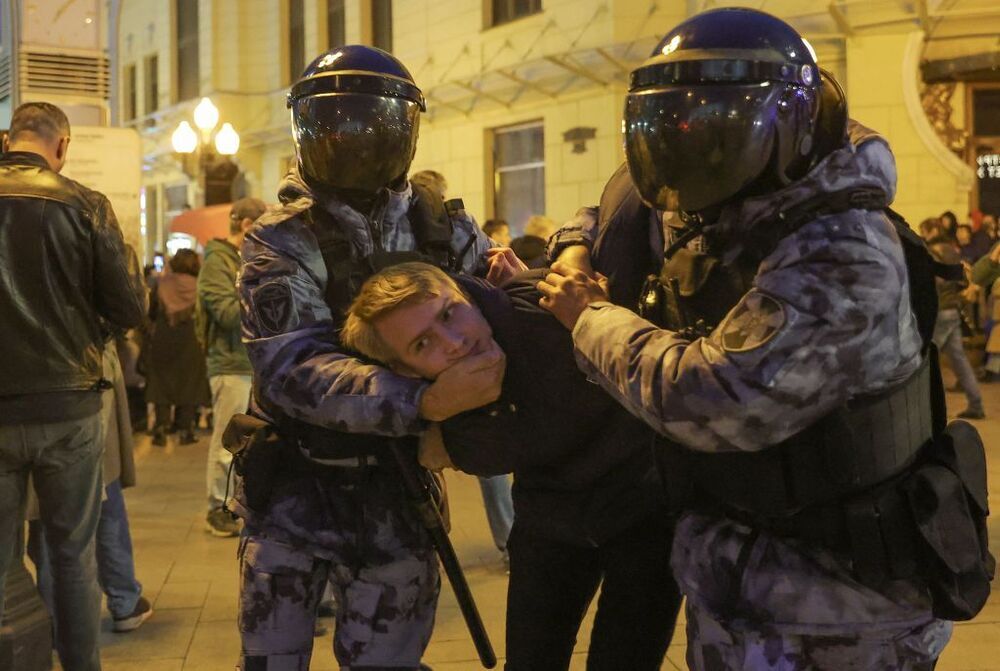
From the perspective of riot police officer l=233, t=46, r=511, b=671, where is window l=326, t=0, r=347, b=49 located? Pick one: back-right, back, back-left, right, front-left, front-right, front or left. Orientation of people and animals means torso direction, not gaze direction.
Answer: back-left

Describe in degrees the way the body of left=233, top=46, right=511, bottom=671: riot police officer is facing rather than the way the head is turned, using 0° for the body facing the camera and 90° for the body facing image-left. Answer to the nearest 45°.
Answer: approximately 315°

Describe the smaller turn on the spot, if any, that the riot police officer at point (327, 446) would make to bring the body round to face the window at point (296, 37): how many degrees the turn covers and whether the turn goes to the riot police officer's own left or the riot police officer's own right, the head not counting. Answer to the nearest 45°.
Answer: approximately 135° to the riot police officer's own left

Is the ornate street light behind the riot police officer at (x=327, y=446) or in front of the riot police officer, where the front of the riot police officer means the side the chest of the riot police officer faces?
behind

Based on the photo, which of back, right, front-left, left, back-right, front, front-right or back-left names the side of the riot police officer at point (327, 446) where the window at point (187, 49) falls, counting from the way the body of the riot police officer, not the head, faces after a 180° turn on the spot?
front-right

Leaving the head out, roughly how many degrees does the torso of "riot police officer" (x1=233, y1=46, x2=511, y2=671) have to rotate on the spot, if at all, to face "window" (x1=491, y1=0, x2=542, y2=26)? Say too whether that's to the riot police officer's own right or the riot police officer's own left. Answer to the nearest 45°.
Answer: approximately 135° to the riot police officer's own left

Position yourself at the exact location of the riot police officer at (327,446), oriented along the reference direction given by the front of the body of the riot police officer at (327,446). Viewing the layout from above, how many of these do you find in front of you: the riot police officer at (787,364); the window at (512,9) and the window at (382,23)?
1

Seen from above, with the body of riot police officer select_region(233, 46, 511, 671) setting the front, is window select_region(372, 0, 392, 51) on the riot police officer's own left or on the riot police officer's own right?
on the riot police officer's own left

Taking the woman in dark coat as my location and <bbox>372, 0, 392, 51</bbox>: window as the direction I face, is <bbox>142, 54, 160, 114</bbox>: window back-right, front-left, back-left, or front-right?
front-left

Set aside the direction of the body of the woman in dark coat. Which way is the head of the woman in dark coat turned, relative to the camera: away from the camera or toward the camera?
away from the camera

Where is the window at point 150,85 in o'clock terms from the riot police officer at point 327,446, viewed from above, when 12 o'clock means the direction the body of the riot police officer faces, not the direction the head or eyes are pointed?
The window is roughly at 7 o'clock from the riot police officer.

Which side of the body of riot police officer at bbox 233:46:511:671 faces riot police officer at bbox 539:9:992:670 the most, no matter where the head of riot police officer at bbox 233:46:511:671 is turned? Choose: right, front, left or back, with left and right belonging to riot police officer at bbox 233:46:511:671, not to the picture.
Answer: front

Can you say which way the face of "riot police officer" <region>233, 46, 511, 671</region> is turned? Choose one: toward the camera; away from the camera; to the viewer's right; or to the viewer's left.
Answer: toward the camera

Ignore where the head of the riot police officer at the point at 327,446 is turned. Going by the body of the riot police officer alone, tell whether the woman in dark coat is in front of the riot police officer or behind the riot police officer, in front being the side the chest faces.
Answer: behind
